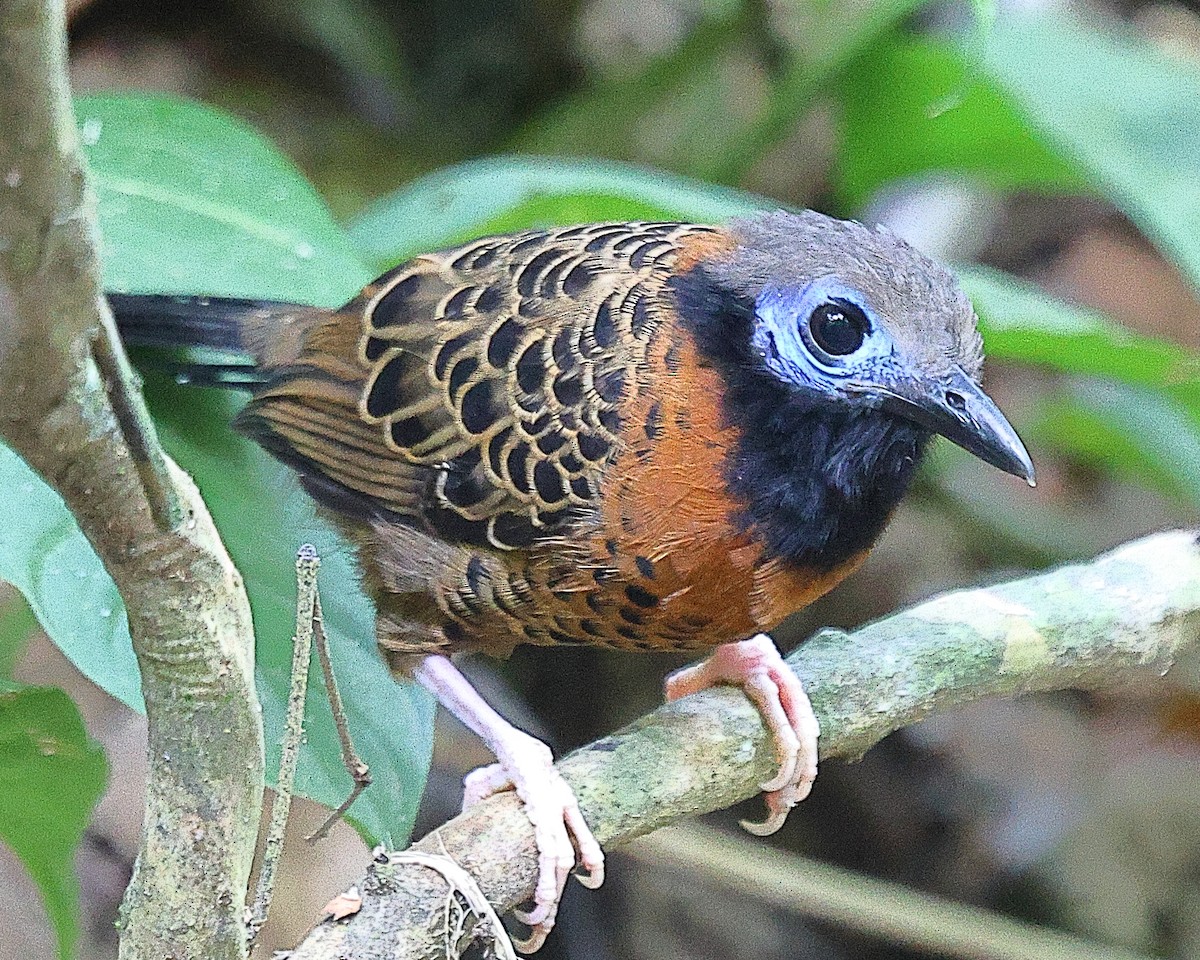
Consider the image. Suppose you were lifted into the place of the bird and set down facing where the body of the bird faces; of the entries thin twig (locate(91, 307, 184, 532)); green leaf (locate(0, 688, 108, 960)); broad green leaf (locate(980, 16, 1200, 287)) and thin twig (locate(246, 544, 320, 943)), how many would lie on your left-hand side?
1

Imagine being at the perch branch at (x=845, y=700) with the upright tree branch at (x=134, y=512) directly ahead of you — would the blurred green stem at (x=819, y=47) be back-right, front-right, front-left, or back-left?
back-right

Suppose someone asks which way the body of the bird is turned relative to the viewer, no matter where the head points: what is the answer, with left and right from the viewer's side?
facing the viewer and to the right of the viewer

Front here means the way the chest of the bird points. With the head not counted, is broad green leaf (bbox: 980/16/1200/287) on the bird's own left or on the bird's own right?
on the bird's own left

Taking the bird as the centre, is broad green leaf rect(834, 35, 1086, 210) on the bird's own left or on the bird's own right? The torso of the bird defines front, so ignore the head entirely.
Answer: on the bird's own left

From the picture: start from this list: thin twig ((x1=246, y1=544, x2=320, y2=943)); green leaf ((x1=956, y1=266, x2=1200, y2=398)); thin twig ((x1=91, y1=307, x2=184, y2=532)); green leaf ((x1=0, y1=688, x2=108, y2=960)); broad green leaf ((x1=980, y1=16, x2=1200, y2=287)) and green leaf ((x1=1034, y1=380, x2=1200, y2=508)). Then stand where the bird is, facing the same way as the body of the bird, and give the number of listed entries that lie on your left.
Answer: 3

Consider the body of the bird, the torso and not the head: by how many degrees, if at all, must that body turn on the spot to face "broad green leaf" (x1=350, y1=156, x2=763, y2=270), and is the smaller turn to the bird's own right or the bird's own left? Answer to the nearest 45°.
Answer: approximately 135° to the bird's own left

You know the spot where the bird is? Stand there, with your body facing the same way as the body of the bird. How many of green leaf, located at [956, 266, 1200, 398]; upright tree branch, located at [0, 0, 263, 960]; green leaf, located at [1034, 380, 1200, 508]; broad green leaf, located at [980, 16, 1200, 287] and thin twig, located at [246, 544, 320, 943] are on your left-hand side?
3

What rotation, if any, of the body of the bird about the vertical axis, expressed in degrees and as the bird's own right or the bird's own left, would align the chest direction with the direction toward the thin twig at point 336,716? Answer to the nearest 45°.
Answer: approximately 90° to the bird's own right
